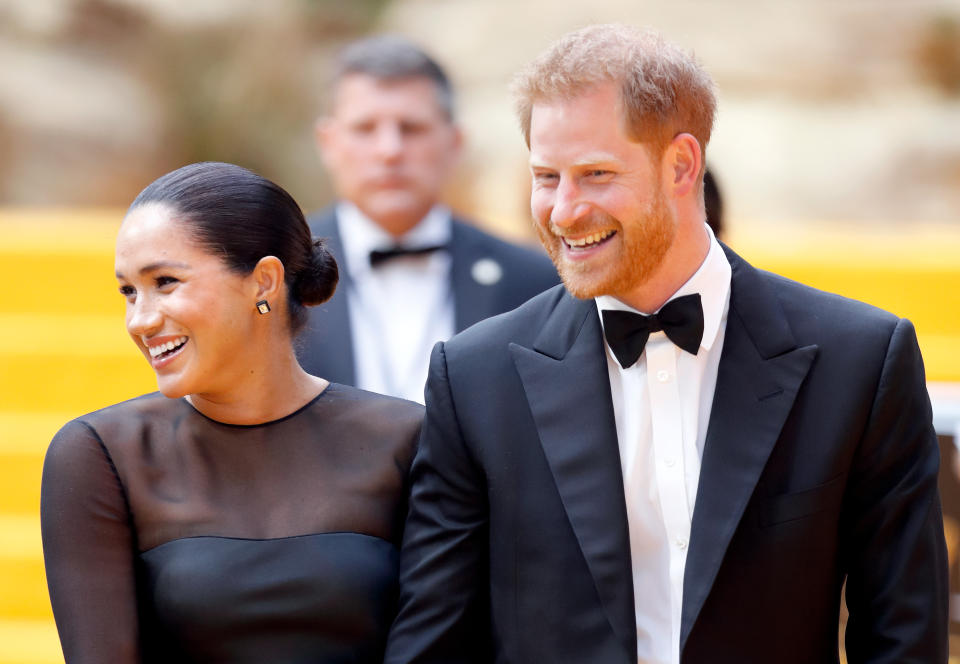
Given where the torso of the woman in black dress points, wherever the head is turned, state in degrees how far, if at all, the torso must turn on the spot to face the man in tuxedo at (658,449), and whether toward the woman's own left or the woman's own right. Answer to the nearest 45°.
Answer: approximately 45° to the woman's own left

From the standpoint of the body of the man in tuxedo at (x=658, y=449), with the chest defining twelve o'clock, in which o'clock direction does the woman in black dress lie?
The woman in black dress is roughly at 3 o'clock from the man in tuxedo.

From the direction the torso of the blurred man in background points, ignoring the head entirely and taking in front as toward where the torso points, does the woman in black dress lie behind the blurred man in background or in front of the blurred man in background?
in front

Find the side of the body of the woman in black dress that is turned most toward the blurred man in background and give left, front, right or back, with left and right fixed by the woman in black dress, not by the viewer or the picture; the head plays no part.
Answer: back

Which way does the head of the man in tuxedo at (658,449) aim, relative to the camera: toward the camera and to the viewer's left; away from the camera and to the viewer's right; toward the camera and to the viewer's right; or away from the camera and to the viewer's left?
toward the camera and to the viewer's left

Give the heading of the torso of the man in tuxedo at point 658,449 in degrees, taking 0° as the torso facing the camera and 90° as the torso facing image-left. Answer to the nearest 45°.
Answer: approximately 0°

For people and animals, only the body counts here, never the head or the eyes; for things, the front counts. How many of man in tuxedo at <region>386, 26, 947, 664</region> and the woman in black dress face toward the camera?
2

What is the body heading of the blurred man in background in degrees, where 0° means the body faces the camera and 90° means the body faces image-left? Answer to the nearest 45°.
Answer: approximately 0°

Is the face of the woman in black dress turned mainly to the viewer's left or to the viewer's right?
to the viewer's left
